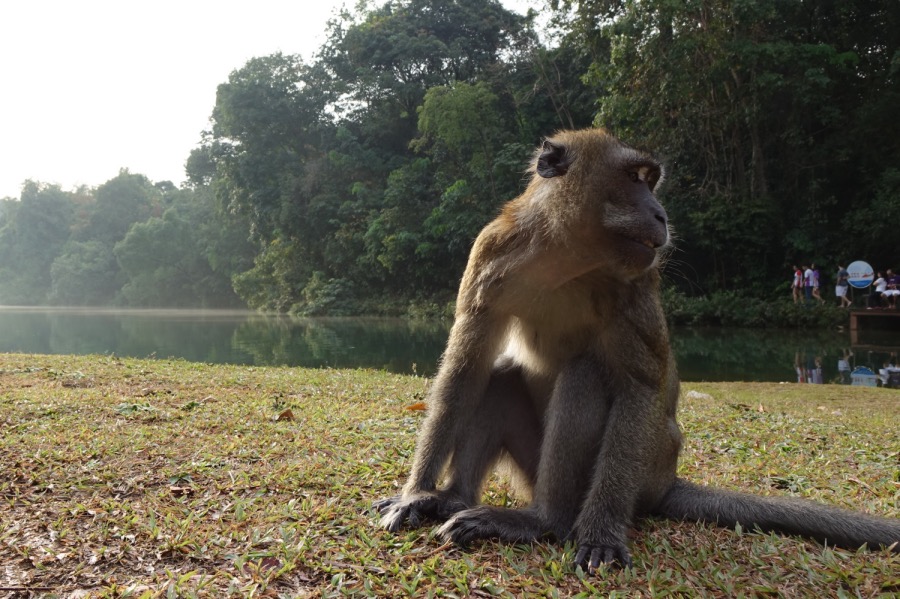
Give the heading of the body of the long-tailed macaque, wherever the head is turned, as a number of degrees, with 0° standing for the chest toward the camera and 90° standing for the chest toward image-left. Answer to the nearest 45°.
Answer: approximately 45°

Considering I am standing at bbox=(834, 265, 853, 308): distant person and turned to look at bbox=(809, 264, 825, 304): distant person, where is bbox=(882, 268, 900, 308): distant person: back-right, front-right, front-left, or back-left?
back-left

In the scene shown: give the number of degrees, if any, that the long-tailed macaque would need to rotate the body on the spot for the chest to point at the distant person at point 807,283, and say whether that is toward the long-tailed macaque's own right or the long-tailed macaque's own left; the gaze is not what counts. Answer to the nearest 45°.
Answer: approximately 135° to the long-tailed macaque's own right

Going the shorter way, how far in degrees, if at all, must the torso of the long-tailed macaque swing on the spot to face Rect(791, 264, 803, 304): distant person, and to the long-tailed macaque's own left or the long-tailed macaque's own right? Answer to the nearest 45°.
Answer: approximately 135° to the long-tailed macaque's own right

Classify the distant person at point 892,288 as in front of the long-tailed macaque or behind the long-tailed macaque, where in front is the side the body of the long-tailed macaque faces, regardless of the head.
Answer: behind

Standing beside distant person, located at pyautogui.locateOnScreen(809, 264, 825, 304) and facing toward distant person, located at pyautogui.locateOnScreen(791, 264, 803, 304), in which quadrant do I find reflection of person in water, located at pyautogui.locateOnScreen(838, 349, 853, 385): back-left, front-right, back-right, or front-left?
back-left

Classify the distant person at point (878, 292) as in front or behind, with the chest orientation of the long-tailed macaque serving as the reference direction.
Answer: behind

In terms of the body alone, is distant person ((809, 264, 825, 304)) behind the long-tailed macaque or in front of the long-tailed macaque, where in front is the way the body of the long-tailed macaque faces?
behind
